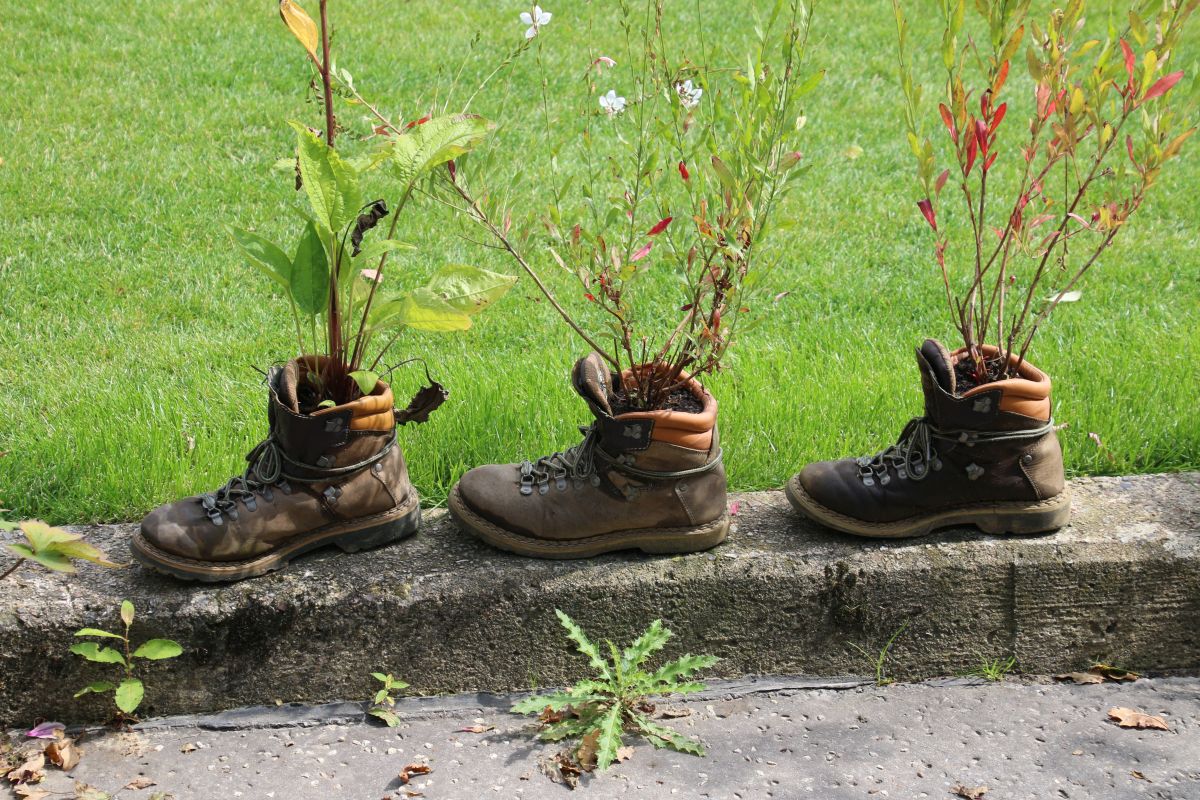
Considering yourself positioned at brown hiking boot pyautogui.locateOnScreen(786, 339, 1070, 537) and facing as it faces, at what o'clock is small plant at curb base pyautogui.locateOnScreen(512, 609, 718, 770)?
The small plant at curb base is roughly at 11 o'clock from the brown hiking boot.

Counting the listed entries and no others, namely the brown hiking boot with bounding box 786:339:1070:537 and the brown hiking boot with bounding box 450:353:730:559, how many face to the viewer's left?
2

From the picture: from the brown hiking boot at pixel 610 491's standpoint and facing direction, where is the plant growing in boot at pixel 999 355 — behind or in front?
behind

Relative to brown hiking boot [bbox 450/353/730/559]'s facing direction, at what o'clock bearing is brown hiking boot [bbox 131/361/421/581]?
brown hiking boot [bbox 131/361/421/581] is roughly at 12 o'clock from brown hiking boot [bbox 450/353/730/559].

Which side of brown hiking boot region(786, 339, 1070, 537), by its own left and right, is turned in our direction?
left

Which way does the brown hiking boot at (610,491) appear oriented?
to the viewer's left

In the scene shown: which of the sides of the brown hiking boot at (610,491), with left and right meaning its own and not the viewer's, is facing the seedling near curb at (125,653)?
front

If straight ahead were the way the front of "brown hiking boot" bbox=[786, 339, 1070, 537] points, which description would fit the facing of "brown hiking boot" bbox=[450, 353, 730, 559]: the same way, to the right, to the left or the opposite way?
the same way

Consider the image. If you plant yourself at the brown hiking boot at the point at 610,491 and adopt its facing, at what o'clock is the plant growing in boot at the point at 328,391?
The plant growing in boot is roughly at 12 o'clock from the brown hiking boot.

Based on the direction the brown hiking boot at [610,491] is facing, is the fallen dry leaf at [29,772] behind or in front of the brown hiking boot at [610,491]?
in front

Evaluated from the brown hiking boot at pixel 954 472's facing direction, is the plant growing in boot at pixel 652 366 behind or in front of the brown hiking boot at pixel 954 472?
in front

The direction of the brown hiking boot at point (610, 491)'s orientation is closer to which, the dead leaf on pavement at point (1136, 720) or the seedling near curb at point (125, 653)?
the seedling near curb
